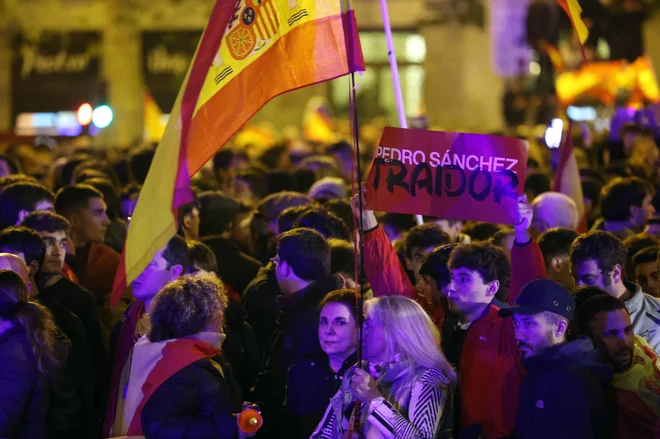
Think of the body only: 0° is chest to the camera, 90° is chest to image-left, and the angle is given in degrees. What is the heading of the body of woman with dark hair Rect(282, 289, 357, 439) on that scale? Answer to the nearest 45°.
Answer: approximately 0°

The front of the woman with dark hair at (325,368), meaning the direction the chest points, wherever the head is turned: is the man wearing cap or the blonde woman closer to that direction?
the blonde woman

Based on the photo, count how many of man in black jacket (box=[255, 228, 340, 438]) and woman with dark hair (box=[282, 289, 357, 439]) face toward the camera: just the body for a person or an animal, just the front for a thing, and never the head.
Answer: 1

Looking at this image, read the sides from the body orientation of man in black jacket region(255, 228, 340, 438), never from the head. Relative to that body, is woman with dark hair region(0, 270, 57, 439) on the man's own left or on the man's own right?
on the man's own left

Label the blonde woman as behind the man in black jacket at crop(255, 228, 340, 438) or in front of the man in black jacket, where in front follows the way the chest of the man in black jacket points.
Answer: behind

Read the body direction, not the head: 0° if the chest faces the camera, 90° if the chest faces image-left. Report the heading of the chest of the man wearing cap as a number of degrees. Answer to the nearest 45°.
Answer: approximately 45°

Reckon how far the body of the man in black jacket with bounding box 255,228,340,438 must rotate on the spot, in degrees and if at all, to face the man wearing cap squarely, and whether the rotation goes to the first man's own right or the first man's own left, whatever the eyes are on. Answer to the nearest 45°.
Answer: approximately 180°

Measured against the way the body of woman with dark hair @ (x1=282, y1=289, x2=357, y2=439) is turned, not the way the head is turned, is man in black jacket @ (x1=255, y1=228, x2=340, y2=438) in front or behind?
behind
